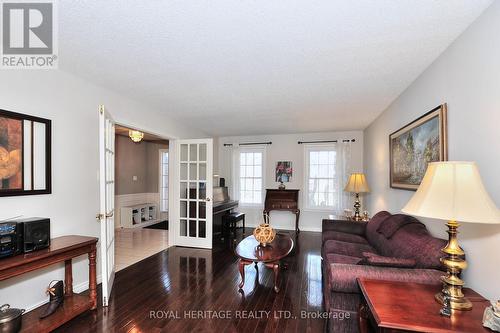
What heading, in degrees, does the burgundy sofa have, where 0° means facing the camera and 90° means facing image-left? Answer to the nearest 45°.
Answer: approximately 90°

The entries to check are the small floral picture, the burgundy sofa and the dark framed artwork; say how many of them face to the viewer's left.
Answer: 1

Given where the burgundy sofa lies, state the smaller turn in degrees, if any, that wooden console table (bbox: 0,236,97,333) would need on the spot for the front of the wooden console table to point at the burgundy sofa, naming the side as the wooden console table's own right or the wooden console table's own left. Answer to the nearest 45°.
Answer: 0° — it already faces it

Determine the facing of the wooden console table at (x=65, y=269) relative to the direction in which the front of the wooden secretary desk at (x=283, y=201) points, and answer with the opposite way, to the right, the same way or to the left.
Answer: to the left

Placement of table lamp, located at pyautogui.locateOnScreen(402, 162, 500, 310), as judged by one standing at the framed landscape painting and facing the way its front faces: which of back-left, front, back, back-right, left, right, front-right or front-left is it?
front-left

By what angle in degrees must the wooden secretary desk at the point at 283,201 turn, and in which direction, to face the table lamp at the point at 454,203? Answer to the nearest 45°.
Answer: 0° — it already faces it

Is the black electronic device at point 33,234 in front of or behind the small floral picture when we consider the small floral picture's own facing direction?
in front

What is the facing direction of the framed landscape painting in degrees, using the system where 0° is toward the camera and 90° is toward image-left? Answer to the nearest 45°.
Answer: approximately 45°

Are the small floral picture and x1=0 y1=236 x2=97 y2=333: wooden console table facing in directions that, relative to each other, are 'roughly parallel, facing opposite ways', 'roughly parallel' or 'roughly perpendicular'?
roughly perpendicular

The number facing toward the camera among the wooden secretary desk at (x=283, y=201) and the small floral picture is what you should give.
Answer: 2

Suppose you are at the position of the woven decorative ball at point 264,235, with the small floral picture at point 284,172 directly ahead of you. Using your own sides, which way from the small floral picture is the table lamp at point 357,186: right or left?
right

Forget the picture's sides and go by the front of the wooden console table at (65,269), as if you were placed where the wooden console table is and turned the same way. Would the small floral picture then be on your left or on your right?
on your left

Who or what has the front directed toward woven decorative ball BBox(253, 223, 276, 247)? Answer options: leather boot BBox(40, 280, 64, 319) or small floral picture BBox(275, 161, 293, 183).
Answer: the small floral picture
